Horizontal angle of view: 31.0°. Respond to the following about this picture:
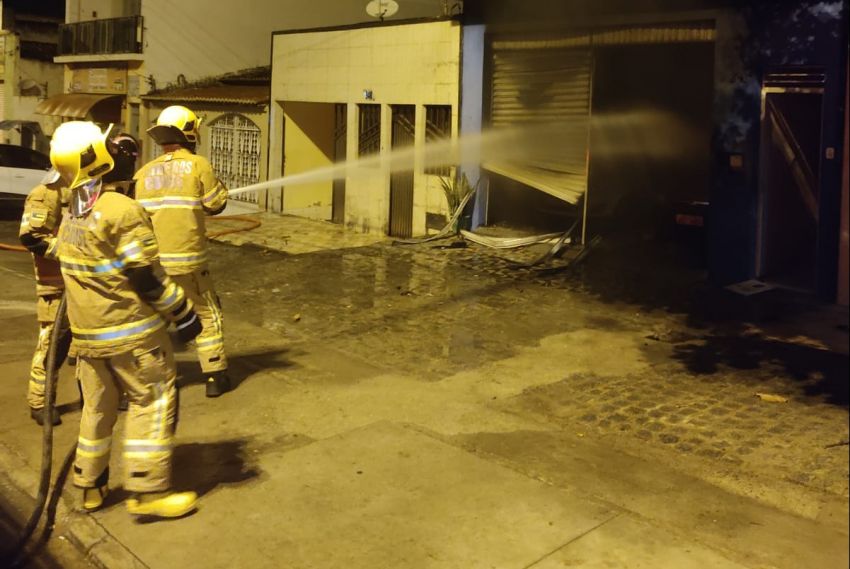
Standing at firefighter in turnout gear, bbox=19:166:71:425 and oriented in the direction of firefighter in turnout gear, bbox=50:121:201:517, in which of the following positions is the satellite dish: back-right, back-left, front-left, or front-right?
back-left

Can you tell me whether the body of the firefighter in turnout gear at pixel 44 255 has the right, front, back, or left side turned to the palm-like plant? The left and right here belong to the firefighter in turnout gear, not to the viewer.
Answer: front

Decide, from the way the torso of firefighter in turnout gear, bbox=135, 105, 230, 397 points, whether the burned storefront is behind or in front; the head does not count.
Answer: in front

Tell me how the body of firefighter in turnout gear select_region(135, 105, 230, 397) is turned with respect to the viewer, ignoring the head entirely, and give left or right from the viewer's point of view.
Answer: facing away from the viewer and to the right of the viewer

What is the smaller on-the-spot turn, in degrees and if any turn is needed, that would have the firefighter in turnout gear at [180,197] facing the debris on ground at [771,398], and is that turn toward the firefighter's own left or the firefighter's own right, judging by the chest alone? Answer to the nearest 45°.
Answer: approximately 45° to the firefighter's own right

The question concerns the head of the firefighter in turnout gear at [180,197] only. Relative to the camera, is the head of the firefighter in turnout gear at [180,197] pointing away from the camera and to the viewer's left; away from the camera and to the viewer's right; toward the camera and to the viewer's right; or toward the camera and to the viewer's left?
away from the camera and to the viewer's right
